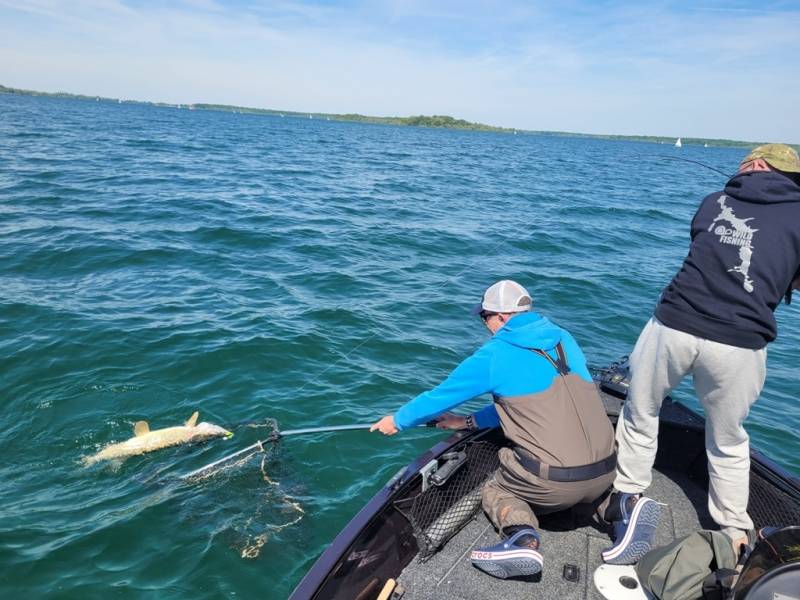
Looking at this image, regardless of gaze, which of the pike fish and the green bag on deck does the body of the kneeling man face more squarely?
the pike fish

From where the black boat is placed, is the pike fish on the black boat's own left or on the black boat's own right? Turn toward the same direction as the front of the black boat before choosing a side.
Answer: on the black boat's own left

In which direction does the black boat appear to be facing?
away from the camera

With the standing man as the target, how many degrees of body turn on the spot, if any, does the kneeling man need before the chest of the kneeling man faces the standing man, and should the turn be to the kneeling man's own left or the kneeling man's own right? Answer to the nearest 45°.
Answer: approximately 135° to the kneeling man's own right

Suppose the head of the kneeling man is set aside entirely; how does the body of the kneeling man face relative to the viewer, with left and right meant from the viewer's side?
facing away from the viewer and to the left of the viewer
